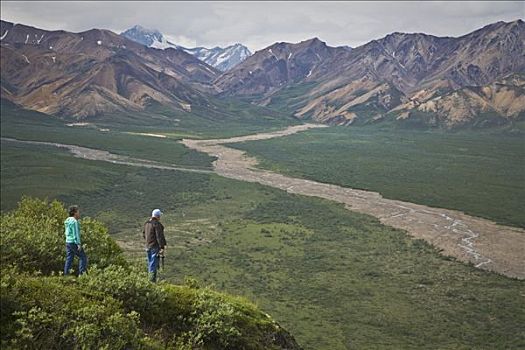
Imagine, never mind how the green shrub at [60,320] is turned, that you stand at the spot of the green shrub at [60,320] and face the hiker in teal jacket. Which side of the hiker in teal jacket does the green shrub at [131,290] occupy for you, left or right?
right

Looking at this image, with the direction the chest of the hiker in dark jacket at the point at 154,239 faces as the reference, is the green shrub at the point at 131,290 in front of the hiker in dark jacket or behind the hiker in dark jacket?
behind

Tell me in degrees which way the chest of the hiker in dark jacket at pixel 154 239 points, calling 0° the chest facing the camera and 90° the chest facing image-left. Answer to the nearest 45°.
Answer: approximately 225°

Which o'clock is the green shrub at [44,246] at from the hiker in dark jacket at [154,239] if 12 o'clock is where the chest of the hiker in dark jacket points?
The green shrub is roughly at 8 o'clock from the hiker in dark jacket.
